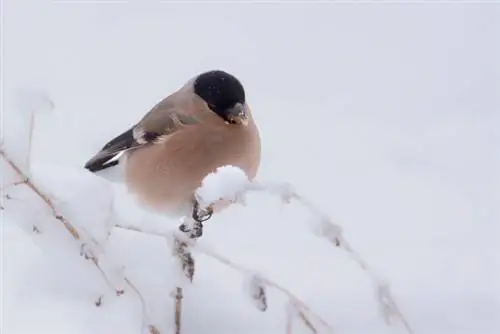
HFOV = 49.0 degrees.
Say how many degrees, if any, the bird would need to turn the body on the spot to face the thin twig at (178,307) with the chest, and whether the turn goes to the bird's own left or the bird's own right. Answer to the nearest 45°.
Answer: approximately 45° to the bird's own right

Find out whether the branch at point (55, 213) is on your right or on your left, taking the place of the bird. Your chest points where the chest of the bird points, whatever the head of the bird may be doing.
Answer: on your right

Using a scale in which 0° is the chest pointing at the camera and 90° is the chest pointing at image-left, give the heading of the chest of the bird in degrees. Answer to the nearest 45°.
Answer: approximately 315°
